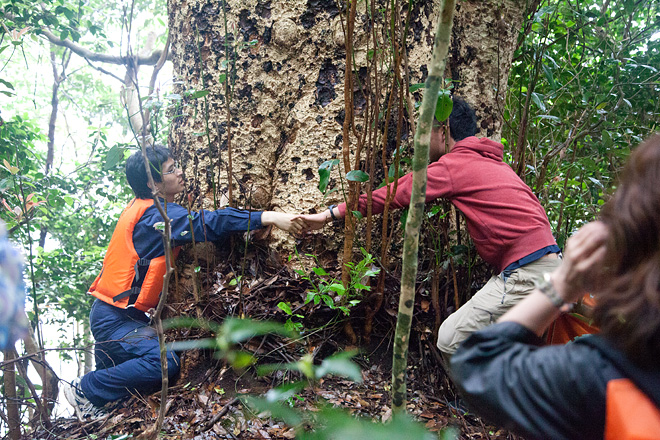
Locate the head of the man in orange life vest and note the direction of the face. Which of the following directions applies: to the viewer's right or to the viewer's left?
to the viewer's right

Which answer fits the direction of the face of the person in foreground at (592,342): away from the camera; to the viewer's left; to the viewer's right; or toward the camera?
away from the camera

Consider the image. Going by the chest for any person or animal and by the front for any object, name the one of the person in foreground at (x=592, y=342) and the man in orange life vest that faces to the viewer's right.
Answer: the man in orange life vest

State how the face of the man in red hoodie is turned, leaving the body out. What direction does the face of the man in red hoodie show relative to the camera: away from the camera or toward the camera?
away from the camera

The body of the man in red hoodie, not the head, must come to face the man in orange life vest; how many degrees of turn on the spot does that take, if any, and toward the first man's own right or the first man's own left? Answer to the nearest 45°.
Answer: approximately 45° to the first man's own left

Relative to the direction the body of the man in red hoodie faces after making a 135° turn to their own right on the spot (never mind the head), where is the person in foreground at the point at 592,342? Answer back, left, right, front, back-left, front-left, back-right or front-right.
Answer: right

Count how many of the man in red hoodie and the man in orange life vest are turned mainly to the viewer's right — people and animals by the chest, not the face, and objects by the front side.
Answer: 1

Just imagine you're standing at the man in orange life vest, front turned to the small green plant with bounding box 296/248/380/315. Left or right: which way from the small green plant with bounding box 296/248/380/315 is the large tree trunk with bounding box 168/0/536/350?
left

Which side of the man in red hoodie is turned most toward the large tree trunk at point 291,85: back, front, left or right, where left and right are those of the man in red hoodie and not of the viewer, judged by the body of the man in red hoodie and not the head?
front

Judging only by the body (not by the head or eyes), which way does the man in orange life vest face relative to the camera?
to the viewer's right

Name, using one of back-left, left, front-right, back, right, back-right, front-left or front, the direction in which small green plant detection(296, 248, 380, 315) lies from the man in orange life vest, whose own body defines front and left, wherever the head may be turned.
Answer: front-right

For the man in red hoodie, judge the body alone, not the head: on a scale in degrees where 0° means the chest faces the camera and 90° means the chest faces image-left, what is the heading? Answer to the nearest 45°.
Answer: approximately 135°

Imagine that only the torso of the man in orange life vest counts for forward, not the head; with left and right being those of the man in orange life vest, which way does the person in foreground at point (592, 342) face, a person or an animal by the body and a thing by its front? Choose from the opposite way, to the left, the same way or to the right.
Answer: to the left
